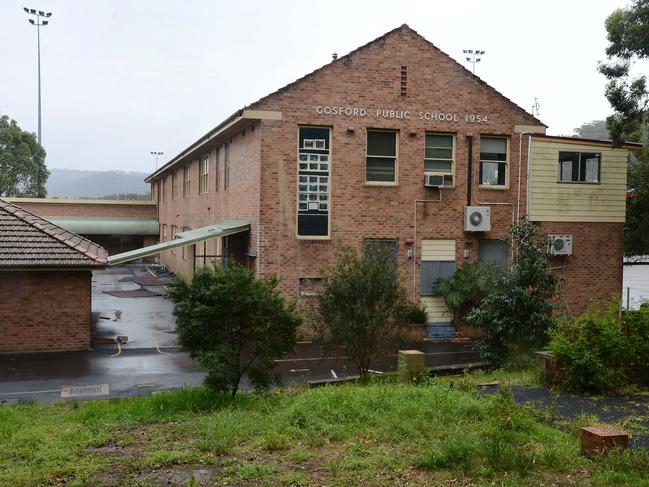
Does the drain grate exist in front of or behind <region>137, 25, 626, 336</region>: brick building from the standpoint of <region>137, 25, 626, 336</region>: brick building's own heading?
in front

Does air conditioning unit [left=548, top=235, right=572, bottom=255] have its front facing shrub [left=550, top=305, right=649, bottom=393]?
yes

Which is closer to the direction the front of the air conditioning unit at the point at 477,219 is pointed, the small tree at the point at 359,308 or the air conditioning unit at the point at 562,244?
the small tree

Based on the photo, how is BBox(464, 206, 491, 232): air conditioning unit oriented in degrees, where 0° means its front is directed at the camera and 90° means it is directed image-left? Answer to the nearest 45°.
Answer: approximately 0°

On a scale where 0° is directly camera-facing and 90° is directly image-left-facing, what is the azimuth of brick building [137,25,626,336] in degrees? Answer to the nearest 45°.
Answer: approximately 0°

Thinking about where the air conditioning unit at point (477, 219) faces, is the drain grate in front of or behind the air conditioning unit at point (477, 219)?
in front

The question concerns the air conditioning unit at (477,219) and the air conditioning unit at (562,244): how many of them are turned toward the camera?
2

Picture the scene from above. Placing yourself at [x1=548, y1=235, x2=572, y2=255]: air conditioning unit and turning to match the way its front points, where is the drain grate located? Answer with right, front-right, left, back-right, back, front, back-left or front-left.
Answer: front-right
